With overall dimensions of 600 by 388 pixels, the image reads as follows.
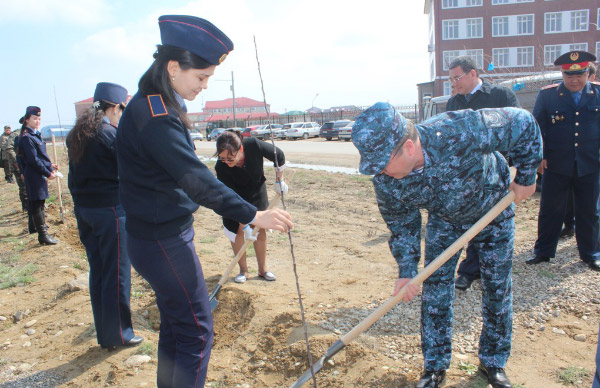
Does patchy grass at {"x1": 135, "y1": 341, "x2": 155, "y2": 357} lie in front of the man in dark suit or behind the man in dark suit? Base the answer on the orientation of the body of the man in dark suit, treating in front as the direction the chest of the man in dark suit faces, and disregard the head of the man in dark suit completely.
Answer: in front

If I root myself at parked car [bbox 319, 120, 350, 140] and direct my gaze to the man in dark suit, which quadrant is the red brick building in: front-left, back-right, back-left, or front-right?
back-left

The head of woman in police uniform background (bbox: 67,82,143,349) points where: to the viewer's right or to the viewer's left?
to the viewer's right

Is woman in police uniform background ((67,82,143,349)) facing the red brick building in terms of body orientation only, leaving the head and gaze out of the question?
yes

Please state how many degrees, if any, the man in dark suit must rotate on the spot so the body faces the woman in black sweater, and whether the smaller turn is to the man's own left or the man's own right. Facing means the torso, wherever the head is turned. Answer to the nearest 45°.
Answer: approximately 45° to the man's own right

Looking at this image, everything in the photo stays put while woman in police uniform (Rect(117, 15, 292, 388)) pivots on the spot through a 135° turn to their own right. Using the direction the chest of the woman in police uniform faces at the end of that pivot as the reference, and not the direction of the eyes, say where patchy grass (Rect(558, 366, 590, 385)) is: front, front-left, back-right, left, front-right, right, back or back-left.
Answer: back-left

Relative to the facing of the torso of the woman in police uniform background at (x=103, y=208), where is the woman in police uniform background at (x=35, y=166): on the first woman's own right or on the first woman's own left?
on the first woman's own left

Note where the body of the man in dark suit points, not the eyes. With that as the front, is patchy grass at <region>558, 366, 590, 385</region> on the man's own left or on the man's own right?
on the man's own left

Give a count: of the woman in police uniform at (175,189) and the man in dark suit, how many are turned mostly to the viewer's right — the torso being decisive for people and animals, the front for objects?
1

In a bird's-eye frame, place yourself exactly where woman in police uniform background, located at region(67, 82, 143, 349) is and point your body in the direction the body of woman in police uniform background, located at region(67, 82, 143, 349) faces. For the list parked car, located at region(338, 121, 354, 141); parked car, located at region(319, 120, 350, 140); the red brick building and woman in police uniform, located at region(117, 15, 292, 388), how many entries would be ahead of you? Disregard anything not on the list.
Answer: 3

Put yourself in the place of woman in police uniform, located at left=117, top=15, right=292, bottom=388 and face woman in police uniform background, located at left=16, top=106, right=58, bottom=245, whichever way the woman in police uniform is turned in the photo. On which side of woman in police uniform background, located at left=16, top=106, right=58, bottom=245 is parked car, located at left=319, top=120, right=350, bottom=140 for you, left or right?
right

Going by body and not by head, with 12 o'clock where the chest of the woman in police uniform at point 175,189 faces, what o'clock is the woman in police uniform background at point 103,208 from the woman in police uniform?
The woman in police uniform background is roughly at 8 o'clock from the woman in police uniform.

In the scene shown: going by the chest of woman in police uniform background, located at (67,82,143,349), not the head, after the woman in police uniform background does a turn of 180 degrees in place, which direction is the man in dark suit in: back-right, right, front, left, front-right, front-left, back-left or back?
back-left

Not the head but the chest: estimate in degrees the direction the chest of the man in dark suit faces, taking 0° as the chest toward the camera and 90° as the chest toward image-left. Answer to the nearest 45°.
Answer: approximately 45°

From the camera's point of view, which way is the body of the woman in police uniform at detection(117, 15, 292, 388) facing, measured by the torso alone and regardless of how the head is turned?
to the viewer's right

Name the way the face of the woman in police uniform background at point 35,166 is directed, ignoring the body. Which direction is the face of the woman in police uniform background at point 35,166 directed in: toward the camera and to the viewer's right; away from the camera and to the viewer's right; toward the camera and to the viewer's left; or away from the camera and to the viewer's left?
toward the camera and to the viewer's right

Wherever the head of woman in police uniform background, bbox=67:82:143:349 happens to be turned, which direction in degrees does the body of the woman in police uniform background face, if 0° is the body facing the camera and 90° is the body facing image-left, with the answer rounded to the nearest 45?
approximately 225°

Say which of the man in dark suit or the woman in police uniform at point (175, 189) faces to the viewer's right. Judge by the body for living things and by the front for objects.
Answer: the woman in police uniform
